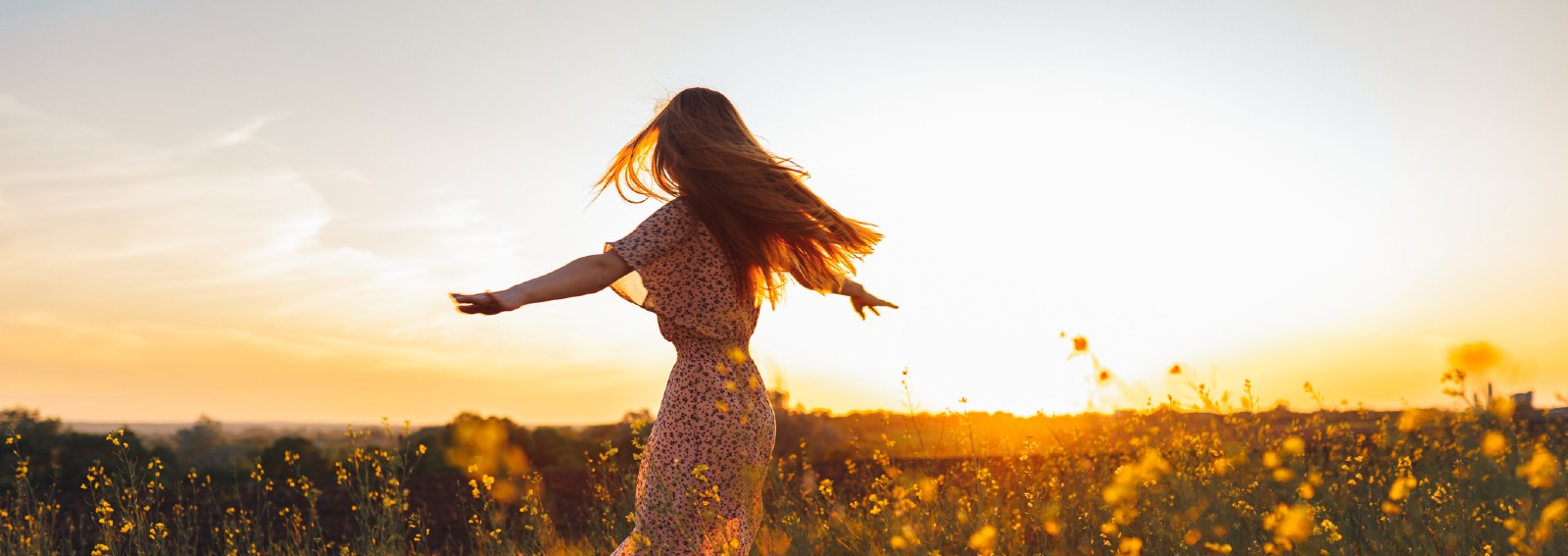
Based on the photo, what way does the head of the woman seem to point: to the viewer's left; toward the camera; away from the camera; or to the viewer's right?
away from the camera

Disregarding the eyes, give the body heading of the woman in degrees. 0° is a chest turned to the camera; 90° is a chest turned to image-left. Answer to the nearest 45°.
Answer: approximately 135°
